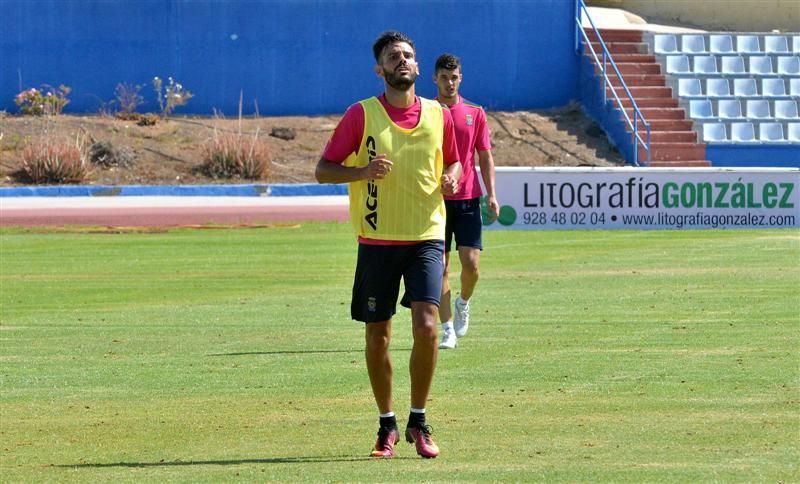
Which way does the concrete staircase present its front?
toward the camera

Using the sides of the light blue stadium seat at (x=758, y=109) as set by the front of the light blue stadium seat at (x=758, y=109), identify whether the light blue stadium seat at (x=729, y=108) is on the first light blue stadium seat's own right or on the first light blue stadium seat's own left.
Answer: on the first light blue stadium seat's own right

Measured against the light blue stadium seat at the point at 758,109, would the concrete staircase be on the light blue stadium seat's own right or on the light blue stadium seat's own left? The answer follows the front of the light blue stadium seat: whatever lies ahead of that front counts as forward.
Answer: on the light blue stadium seat's own right

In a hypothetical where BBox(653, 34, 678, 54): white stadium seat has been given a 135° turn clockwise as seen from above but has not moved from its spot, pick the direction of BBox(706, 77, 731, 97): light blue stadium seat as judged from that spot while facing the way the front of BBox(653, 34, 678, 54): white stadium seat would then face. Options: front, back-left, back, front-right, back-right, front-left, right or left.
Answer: back

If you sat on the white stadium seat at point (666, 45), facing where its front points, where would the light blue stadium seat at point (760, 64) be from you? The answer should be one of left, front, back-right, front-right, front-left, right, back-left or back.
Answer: left

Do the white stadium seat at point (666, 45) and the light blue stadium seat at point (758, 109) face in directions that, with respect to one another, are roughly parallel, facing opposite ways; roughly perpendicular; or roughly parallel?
roughly parallel

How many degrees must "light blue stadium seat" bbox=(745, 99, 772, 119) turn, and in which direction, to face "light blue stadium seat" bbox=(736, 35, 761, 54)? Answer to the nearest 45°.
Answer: approximately 180°

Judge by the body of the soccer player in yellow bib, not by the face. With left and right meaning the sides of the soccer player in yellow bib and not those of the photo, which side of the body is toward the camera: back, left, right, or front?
front

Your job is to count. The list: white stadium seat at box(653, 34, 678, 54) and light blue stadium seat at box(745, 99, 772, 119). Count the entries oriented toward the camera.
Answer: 2

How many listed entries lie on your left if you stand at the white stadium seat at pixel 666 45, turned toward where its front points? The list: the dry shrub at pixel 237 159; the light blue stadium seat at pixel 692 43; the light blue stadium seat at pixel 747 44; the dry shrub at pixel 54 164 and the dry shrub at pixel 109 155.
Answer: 2

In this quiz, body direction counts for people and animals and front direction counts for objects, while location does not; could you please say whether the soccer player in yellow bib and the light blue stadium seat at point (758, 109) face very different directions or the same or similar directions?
same or similar directions

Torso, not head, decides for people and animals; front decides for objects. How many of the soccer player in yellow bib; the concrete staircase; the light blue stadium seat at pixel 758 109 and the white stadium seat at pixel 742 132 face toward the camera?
4

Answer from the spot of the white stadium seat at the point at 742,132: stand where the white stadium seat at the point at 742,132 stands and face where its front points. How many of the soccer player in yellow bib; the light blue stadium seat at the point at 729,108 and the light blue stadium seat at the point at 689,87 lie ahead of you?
1

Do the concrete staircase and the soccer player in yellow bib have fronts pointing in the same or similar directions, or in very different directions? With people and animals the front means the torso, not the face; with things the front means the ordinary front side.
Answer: same or similar directions

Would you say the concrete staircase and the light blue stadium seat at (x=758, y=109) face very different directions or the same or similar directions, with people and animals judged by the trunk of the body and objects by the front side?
same or similar directions

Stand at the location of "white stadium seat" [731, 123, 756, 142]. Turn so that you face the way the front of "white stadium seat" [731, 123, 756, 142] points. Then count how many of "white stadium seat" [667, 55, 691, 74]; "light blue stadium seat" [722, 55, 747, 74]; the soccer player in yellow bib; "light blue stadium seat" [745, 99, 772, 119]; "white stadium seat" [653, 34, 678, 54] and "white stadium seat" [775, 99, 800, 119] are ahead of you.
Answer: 1

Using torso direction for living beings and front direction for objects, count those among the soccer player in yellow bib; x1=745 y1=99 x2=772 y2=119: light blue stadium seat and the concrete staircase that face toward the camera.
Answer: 3

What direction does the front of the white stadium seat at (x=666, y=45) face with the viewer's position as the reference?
facing the viewer
